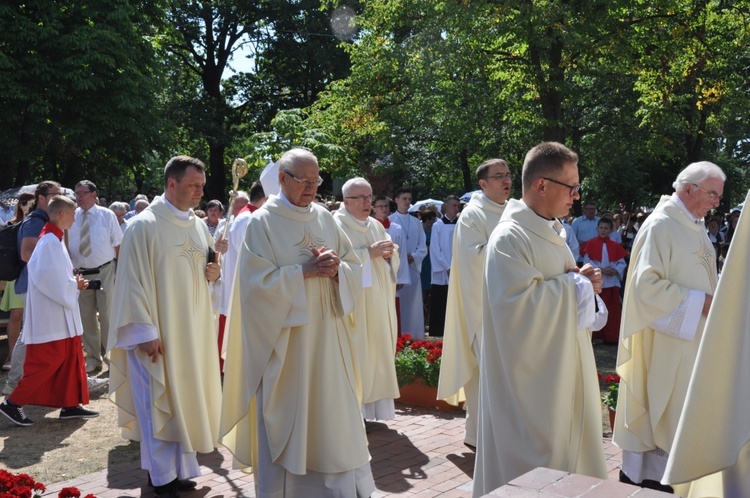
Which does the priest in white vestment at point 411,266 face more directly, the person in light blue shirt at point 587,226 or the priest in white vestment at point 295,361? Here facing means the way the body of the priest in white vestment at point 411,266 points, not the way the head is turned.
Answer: the priest in white vestment

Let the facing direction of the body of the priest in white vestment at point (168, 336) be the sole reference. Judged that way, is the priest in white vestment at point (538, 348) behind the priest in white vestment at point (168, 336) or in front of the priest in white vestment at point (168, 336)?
in front

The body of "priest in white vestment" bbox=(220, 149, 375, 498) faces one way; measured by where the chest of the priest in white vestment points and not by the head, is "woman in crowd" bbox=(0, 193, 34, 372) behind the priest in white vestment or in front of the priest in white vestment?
behind

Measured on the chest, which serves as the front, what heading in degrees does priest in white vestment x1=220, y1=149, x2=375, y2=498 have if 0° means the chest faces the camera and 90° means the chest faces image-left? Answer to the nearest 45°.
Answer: approximately 315°

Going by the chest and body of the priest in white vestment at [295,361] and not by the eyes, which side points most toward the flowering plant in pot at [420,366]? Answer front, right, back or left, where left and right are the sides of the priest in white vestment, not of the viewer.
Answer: left

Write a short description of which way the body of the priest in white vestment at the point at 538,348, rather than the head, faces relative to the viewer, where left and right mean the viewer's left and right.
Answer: facing to the right of the viewer

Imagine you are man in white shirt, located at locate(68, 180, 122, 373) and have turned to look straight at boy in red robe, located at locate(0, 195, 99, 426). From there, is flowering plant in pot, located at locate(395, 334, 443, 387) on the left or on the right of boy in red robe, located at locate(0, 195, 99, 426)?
left

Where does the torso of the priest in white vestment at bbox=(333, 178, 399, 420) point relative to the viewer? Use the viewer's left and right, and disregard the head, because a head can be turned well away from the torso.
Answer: facing the viewer and to the right of the viewer

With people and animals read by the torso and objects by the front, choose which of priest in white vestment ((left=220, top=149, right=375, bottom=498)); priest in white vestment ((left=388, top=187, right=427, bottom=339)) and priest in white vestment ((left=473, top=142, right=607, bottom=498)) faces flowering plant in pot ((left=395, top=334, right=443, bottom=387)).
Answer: priest in white vestment ((left=388, top=187, right=427, bottom=339))

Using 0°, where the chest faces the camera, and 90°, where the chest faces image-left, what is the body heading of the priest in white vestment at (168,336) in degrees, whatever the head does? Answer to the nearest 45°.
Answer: approximately 315°

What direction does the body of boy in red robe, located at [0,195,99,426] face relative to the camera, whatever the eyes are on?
to the viewer's right

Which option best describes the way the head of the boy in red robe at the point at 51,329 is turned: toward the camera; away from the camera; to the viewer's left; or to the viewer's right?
to the viewer's right
